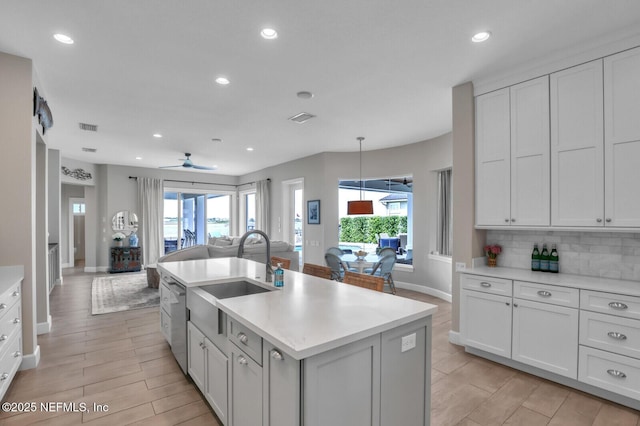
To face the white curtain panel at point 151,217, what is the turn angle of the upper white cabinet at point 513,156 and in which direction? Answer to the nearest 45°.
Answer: approximately 45° to its right

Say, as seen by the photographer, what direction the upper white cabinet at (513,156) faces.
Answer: facing the viewer and to the left of the viewer

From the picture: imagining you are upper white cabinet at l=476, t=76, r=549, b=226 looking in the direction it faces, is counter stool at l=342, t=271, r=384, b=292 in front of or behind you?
in front

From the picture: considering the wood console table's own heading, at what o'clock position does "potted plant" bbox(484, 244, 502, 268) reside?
The potted plant is roughly at 11 o'clock from the wood console table.

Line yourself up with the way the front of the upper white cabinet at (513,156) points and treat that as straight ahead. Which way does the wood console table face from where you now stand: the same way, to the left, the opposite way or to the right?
to the left

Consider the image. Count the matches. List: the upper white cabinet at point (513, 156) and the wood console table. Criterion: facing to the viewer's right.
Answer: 0

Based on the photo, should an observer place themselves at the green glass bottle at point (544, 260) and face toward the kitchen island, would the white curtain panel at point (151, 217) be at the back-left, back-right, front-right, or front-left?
front-right

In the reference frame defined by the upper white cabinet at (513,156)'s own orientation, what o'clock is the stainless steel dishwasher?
The stainless steel dishwasher is roughly at 12 o'clock from the upper white cabinet.

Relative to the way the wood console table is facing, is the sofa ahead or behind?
ahead

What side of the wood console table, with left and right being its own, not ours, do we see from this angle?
front

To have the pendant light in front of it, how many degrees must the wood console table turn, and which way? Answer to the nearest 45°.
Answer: approximately 45° to its left
